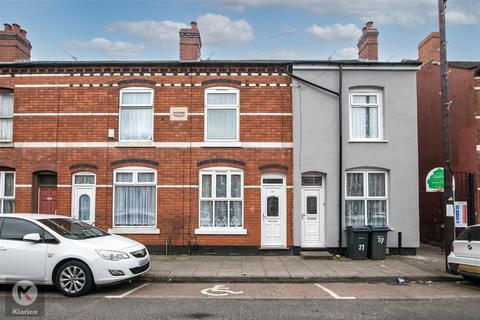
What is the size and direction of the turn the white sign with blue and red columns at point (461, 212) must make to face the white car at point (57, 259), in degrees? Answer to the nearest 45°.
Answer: approximately 45° to its right

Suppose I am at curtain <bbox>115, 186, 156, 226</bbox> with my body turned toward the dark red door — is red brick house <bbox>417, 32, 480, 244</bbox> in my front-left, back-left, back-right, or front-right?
back-right

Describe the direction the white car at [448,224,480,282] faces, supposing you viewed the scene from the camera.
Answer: facing away from the viewer and to the right of the viewer

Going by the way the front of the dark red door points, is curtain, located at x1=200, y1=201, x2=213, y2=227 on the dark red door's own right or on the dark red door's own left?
on the dark red door's own left

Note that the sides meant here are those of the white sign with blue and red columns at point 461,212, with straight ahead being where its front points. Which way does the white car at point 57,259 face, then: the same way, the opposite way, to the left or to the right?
to the left

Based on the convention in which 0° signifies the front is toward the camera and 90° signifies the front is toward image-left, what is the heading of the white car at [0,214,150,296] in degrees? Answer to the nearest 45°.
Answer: approximately 315°

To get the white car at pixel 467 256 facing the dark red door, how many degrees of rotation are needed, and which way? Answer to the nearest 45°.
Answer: approximately 135° to its left

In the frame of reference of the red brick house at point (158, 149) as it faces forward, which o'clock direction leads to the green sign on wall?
The green sign on wall is roughly at 10 o'clock from the red brick house.

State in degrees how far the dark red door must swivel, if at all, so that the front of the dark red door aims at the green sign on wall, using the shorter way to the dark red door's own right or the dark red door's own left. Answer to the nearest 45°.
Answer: approximately 45° to the dark red door's own left

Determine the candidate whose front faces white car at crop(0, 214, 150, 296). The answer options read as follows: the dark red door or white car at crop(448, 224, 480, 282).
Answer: the dark red door
